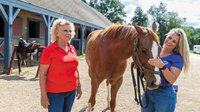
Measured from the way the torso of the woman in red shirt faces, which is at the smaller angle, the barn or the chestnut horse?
the chestnut horse

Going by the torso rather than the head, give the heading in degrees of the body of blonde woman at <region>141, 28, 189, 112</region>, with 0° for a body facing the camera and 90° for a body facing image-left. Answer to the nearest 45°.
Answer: approximately 45°

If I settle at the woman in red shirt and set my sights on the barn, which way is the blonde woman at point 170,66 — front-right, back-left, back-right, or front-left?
back-right

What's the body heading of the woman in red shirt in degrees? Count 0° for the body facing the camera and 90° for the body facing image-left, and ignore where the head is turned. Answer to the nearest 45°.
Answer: approximately 315°

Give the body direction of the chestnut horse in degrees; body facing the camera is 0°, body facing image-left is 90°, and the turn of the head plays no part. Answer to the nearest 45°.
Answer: approximately 315°

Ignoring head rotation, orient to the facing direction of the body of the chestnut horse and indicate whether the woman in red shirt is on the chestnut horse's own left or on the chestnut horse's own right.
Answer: on the chestnut horse's own right

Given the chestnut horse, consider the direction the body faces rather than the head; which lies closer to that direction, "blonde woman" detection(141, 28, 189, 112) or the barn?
the blonde woman

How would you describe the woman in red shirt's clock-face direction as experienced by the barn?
The woman in red shirt is roughly at 1 o'clock from the barn.

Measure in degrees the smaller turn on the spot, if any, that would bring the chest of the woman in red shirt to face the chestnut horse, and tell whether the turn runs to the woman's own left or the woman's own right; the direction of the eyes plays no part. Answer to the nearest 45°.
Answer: approximately 90° to the woman's own left

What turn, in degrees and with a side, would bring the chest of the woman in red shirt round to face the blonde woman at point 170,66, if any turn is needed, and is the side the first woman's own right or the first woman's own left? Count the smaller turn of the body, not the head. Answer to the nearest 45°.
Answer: approximately 45° to the first woman's own left

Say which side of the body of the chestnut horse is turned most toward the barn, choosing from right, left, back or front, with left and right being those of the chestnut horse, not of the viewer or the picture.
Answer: back
